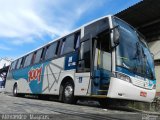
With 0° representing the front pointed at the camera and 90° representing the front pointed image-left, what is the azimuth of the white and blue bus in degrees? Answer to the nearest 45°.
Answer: approximately 315°
